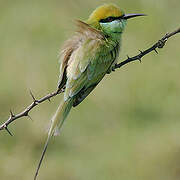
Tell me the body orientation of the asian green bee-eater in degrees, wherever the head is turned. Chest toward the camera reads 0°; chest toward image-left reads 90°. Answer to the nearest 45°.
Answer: approximately 225°
